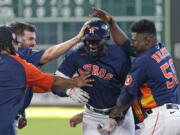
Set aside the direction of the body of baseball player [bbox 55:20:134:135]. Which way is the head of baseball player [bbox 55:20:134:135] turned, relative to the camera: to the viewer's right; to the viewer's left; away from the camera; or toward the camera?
toward the camera

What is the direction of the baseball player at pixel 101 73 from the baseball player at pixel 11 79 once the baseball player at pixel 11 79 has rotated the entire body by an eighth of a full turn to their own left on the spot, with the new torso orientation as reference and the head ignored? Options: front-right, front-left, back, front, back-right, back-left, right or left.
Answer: front-right

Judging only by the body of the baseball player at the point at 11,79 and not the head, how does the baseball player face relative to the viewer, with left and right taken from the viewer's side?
facing away from the viewer and to the right of the viewer

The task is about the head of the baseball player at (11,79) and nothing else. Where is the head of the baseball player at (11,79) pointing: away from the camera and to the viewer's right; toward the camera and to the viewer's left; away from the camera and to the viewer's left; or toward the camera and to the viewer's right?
away from the camera and to the viewer's right

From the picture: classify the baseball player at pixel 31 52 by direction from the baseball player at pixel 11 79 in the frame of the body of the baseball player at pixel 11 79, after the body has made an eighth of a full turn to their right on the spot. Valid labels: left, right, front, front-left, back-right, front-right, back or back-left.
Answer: left

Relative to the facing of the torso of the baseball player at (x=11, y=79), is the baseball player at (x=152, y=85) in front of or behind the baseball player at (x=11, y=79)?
in front

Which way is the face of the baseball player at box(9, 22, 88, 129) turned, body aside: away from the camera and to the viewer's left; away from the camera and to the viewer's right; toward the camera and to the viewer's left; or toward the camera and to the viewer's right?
toward the camera and to the viewer's right
